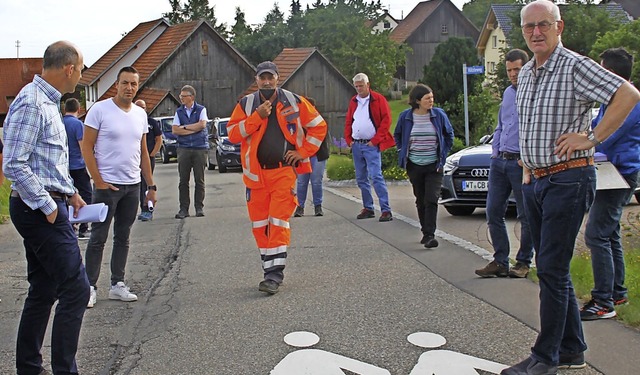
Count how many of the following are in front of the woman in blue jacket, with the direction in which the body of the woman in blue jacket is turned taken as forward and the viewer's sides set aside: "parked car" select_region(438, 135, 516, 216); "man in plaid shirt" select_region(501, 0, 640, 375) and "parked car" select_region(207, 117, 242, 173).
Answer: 1

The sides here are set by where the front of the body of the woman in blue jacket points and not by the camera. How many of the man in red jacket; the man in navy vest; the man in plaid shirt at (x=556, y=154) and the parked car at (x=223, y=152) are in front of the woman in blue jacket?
1

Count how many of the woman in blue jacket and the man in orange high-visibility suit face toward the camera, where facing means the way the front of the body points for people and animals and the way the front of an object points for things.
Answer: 2

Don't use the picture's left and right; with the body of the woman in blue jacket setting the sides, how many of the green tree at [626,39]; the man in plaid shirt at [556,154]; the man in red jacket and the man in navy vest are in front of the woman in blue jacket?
1

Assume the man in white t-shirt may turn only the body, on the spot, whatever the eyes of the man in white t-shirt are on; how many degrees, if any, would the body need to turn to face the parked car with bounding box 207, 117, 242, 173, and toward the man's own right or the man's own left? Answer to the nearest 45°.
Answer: approximately 135° to the man's own left

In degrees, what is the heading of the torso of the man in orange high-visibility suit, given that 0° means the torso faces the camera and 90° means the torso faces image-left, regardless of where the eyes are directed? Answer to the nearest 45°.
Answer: approximately 0°

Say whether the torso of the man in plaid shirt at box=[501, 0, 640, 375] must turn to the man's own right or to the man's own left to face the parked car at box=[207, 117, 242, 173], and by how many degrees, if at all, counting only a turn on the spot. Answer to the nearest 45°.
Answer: approximately 90° to the man's own right

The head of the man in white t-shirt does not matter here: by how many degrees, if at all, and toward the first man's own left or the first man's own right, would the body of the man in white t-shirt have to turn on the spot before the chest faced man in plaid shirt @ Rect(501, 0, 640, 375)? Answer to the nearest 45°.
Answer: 0° — they already face them

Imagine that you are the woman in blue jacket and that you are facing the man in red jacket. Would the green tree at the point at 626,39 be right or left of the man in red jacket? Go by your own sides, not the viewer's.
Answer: right

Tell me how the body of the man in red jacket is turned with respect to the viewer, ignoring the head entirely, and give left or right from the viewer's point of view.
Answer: facing the viewer and to the left of the viewer

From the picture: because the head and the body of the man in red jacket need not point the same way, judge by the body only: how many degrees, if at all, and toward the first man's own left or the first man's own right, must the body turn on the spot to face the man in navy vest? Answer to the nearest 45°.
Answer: approximately 90° to the first man's own right

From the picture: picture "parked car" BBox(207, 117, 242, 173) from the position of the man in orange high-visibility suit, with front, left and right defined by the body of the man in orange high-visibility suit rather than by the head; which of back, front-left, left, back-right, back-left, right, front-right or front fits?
back

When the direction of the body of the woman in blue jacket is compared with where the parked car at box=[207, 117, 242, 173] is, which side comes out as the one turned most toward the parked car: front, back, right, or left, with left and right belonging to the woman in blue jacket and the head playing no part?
back

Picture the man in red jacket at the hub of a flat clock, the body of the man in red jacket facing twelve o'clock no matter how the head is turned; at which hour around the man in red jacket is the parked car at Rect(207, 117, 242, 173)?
The parked car is roughly at 4 o'clock from the man in red jacket.

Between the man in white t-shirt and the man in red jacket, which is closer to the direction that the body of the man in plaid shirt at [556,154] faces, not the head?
the man in white t-shirt
